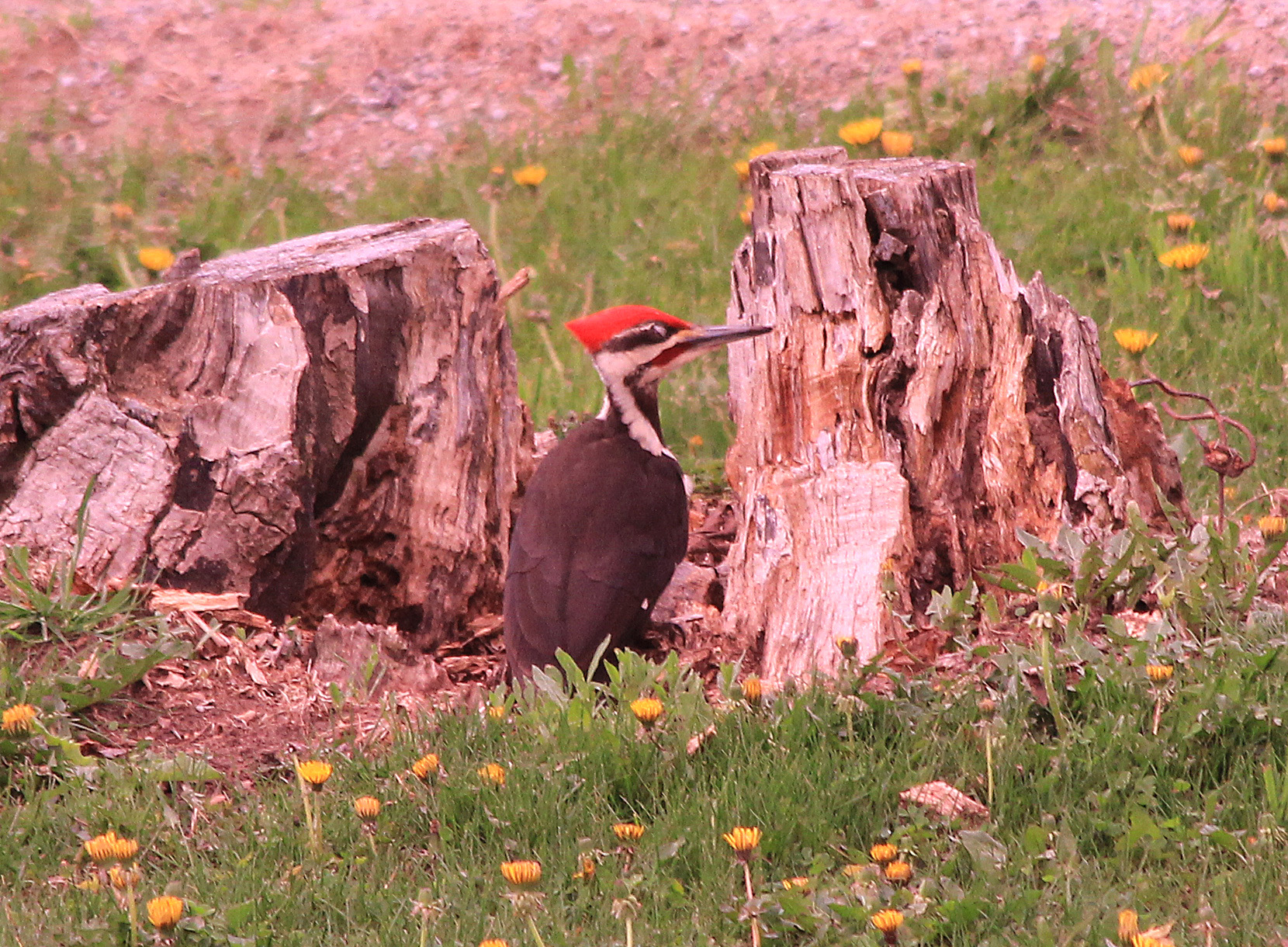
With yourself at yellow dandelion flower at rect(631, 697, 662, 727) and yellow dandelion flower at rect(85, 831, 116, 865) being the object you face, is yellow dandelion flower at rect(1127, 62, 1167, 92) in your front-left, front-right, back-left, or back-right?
back-right

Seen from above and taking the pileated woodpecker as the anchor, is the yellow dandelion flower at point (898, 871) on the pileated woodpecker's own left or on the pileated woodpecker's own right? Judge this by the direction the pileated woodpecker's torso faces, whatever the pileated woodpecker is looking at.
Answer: on the pileated woodpecker's own right

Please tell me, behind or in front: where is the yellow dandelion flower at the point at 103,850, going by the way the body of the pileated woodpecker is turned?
behind

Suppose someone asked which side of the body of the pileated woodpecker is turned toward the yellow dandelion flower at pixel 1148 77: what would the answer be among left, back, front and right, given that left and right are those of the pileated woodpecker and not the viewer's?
front

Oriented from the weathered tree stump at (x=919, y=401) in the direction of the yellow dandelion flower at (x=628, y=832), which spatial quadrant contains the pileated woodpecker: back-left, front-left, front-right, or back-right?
front-right

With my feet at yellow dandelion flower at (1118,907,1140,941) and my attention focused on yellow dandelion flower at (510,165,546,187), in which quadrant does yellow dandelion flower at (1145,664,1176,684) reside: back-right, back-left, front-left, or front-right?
front-right

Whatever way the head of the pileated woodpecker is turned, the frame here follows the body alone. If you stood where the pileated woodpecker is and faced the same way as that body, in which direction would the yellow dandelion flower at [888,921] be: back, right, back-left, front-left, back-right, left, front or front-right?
back-right

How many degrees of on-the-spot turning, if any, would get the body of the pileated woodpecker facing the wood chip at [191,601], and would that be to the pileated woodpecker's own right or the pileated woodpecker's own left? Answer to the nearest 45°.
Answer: approximately 135° to the pileated woodpecker's own left

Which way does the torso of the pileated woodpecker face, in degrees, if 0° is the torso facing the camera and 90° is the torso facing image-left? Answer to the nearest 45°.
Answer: approximately 225°

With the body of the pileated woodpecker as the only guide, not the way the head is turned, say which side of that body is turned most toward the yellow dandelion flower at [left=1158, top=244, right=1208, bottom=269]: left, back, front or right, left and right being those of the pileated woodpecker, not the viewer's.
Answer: front

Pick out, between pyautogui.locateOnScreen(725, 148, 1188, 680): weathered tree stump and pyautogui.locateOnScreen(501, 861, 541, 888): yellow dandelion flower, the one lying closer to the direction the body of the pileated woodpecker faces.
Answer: the weathered tree stump

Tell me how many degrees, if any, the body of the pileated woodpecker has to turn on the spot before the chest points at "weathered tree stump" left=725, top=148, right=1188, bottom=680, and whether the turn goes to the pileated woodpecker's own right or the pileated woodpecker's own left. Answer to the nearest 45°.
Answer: approximately 45° to the pileated woodpecker's own right

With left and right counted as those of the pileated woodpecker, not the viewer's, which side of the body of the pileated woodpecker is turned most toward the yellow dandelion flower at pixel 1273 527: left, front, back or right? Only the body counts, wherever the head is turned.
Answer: right

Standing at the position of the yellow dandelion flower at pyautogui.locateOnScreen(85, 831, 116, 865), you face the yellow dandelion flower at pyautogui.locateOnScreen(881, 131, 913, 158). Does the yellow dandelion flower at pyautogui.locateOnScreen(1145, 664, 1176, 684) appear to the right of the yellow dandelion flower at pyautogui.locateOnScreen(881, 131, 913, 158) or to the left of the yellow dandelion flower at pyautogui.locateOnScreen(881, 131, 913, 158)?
right

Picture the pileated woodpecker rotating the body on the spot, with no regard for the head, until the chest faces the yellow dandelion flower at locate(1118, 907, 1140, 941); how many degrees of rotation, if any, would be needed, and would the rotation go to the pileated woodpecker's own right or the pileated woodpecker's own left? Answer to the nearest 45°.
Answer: approximately 135° to the pileated woodpecker's own right

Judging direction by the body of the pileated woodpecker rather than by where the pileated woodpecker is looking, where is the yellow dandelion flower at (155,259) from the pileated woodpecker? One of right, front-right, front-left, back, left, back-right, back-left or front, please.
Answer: left

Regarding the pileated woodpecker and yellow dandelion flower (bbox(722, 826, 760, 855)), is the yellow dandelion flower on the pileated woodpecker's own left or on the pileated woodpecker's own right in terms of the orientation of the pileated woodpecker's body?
on the pileated woodpecker's own right
